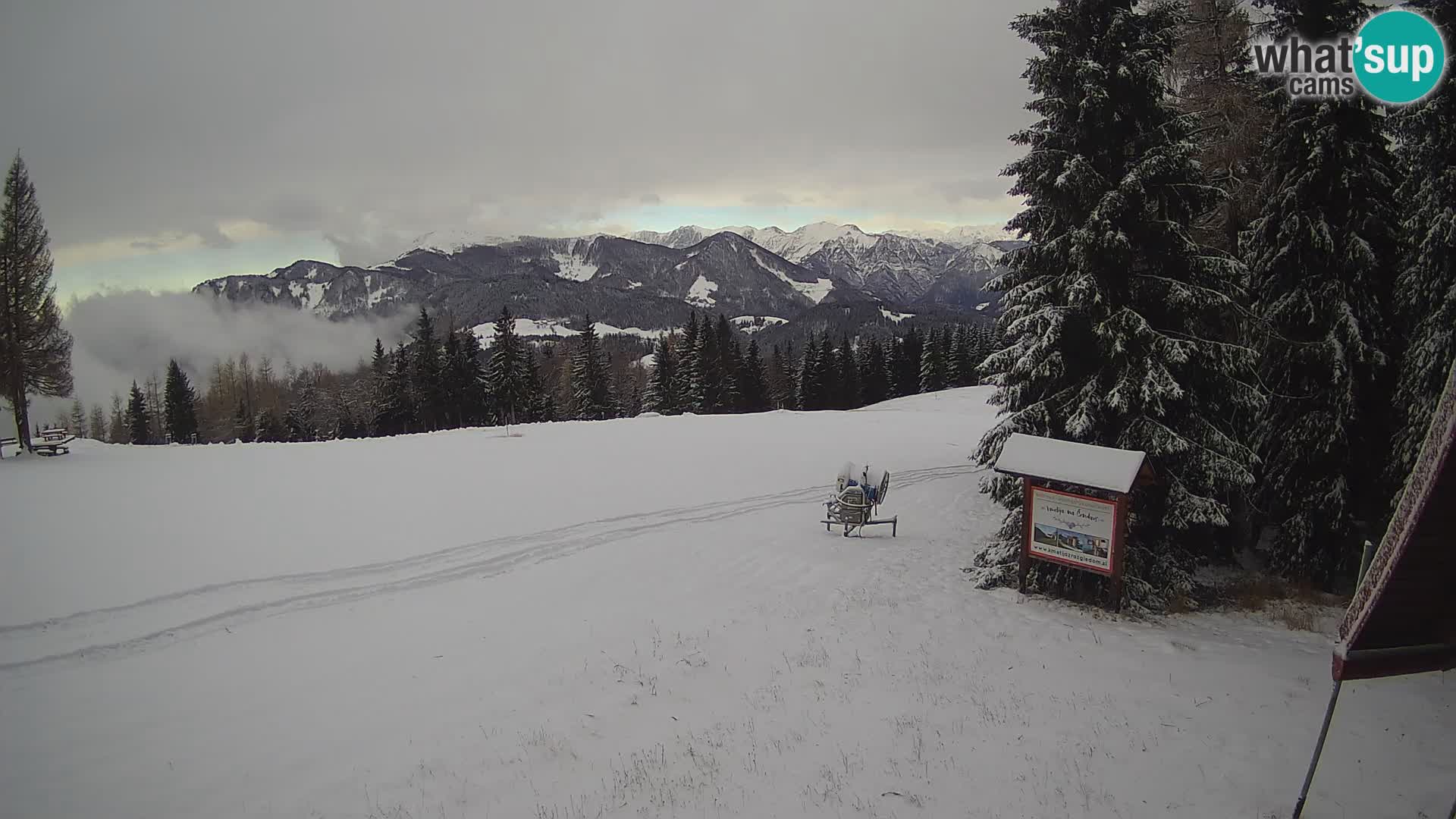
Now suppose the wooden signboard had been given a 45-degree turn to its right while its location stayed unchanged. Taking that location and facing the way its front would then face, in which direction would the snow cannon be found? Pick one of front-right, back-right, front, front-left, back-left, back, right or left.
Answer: front-right

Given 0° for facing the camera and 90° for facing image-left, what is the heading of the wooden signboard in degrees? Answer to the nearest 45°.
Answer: approximately 45°

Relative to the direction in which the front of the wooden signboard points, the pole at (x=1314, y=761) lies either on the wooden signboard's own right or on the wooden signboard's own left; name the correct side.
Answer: on the wooden signboard's own left

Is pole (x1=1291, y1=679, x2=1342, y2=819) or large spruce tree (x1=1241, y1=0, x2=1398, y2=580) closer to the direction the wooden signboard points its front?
the pole

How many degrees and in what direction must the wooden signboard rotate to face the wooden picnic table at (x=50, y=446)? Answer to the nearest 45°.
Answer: approximately 45° to its right

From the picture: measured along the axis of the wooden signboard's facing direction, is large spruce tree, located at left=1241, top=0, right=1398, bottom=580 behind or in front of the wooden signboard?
behind
